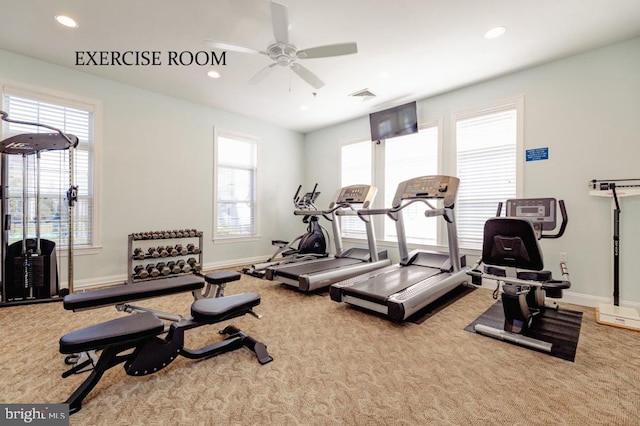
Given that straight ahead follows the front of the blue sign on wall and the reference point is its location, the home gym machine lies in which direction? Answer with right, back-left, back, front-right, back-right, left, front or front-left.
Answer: front

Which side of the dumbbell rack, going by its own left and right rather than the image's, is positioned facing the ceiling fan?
front

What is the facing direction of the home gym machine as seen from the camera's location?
facing the viewer and to the right of the viewer

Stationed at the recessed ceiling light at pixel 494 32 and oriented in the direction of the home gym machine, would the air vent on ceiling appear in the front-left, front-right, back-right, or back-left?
front-right

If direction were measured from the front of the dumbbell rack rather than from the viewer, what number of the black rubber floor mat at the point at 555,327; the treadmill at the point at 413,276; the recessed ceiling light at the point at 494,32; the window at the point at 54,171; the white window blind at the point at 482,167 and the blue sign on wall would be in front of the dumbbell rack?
5

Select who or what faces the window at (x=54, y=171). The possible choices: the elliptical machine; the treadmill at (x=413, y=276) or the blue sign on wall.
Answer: the blue sign on wall

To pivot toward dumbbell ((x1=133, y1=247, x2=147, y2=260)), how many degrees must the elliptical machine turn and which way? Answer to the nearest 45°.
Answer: approximately 135° to its left

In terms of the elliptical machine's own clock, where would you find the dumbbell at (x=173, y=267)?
The dumbbell is roughly at 7 o'clock from the elliptical machine.

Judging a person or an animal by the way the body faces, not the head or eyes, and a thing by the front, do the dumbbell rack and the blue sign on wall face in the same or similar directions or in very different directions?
very different directions

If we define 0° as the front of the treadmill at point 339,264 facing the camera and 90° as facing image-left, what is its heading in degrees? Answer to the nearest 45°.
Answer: approximately 225°

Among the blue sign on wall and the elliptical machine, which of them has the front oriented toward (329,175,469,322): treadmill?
the blue sign on wall

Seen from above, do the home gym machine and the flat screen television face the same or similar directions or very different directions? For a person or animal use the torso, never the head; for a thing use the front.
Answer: very different directions

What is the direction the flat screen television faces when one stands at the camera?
facing the viewer and to the left of the viewer

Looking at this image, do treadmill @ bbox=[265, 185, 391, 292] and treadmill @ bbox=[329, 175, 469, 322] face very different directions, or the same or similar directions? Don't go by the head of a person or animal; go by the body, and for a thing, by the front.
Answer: same or similar directions

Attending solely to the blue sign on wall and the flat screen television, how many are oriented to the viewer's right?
0

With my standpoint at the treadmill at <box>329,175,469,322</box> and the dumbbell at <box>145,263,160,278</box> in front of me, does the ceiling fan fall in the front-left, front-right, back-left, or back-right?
front-left

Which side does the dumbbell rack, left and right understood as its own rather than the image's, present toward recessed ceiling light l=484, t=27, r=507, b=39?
front
